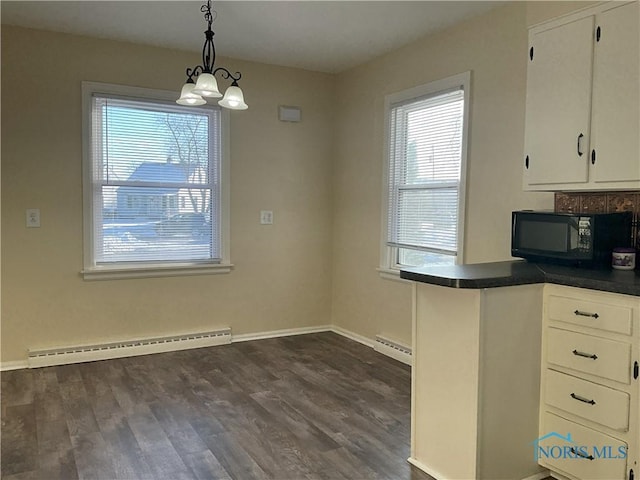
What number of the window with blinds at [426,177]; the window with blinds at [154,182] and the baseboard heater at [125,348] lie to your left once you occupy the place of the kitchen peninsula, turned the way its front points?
0

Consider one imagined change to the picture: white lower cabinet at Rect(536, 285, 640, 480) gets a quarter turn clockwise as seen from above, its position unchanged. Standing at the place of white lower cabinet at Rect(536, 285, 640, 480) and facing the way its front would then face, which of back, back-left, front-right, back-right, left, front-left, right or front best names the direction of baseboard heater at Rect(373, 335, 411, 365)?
front

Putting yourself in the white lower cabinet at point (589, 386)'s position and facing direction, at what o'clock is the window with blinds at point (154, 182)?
The window with blinds is roughly at 2 o'clock from the white lower cabinet.

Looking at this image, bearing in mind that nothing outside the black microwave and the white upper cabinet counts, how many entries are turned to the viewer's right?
0

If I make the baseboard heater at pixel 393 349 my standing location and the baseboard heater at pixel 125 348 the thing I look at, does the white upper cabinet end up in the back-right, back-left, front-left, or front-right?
back-left

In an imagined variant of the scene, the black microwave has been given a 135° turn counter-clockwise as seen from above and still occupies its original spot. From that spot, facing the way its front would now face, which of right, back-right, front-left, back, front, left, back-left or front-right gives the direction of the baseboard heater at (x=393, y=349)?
back-left

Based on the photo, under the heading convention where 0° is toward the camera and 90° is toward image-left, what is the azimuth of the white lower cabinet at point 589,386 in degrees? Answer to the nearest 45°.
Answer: approximately 45°

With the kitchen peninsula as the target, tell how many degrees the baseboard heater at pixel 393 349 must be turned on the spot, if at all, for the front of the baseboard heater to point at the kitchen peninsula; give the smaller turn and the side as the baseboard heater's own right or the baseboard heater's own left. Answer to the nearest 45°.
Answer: approximately 45° to the baseboard heater's own left

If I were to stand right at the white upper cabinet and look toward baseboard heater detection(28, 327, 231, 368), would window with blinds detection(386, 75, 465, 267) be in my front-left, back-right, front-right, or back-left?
front-right

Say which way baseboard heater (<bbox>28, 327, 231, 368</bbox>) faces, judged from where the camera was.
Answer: facing the viewer

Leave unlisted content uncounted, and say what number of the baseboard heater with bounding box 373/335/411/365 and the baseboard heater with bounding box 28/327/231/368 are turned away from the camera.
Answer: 0

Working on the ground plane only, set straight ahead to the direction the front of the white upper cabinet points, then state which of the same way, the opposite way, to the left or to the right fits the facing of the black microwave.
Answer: the same way

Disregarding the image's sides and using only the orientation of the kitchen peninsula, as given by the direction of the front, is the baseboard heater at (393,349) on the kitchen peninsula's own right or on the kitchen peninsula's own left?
on the kitchen peninsula's own right

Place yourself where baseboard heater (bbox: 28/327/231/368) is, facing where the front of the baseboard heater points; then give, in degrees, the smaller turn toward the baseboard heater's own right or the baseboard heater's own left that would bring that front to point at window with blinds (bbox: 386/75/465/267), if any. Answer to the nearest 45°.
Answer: approximately 45° to the baseboard heater's own left

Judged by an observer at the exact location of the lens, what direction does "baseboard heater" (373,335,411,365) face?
facing the viewer and to the left of the viewer

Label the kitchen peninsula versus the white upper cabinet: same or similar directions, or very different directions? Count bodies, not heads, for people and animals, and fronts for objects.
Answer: same or similar directions

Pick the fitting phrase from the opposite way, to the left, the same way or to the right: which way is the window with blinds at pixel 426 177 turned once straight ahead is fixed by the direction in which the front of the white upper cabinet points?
the same way
